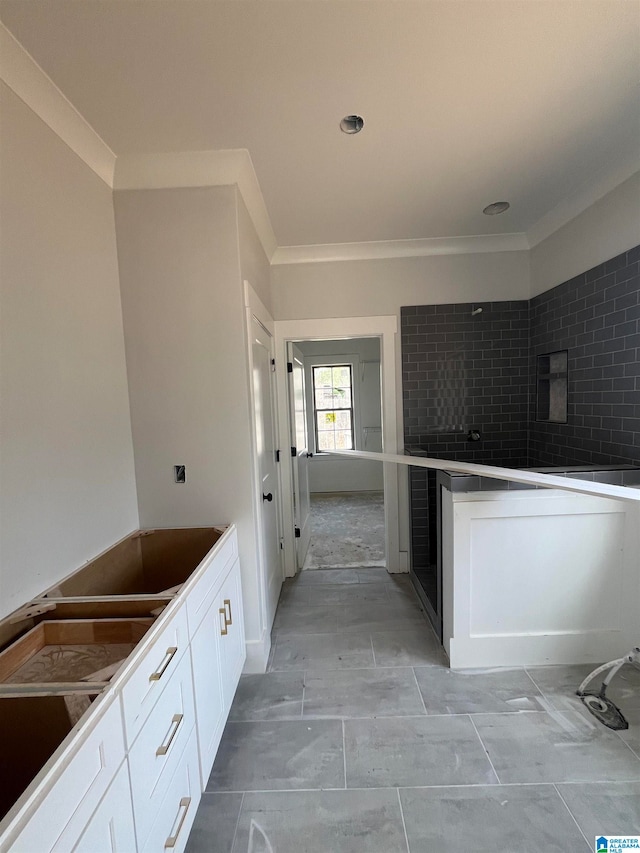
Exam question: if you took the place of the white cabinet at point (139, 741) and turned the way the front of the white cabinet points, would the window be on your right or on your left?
on your left

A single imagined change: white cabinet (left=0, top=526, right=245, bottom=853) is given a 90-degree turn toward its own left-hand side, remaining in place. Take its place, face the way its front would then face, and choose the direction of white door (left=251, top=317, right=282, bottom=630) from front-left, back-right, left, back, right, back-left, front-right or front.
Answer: front

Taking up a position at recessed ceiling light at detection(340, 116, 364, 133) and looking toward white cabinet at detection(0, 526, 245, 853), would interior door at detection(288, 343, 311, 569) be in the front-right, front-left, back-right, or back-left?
back-right

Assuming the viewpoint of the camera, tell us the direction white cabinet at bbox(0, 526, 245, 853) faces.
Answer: facing the viewer and to the right of the viewer

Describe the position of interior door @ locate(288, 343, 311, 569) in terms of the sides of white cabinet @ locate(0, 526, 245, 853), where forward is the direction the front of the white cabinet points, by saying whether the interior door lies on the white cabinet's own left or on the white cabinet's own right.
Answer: on the white cabinet's own left
